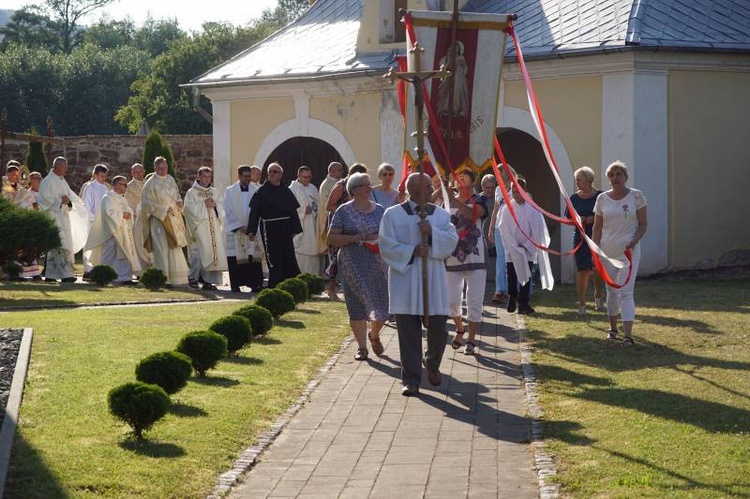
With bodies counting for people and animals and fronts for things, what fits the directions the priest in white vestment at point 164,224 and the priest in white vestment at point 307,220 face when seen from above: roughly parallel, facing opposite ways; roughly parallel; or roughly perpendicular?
roughly parallel

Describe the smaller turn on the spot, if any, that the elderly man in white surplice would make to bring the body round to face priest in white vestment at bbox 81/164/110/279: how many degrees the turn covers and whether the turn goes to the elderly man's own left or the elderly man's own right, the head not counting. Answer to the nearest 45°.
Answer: approximately 135° to the elderly man's own right

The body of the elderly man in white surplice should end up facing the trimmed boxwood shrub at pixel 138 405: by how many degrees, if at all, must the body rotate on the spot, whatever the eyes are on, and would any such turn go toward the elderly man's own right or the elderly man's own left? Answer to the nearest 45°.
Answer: approximately 45° to the elderly man's own right

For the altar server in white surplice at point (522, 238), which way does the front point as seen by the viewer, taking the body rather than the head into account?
toward the camera

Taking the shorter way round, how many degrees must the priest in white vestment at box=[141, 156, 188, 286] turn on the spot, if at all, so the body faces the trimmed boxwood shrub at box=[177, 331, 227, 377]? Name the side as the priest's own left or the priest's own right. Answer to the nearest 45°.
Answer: approximately 45° to the priest's own right

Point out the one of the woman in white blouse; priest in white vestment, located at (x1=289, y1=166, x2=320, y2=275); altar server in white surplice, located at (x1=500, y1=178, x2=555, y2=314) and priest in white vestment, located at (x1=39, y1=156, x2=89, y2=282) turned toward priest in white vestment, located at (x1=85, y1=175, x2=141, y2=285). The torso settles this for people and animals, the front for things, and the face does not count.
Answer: priest in white vestment, located at (x1=39, y1=156, x2=89, y2=282)

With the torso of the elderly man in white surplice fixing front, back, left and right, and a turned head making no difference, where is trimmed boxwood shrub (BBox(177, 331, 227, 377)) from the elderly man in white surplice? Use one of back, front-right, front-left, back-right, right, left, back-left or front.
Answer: right

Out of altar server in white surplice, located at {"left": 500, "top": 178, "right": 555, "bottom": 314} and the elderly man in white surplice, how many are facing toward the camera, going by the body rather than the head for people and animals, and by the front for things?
2

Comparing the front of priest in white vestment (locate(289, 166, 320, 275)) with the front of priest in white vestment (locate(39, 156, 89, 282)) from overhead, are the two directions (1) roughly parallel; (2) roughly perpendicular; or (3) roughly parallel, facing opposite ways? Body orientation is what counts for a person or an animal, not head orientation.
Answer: roughly parallel

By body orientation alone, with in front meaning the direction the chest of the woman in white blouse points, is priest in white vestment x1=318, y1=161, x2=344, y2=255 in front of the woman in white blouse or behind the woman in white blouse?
behind

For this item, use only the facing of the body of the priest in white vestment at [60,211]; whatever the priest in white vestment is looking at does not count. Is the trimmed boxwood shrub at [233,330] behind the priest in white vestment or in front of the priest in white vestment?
in front

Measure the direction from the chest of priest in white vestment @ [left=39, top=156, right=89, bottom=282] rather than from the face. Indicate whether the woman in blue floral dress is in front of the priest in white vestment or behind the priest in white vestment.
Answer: in front

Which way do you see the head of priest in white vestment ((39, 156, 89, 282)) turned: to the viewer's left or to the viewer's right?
to the viewer's right

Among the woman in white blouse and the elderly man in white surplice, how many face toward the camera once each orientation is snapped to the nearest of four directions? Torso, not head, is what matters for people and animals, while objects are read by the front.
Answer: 2

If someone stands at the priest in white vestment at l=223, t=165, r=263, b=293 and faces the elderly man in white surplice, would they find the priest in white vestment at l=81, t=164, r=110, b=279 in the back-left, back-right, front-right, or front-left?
back-right

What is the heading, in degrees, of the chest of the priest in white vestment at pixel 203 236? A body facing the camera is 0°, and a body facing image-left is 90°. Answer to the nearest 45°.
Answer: approximately 315°

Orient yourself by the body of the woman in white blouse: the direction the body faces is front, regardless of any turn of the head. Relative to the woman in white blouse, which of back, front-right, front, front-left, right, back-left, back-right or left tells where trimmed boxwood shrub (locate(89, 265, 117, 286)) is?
back-right

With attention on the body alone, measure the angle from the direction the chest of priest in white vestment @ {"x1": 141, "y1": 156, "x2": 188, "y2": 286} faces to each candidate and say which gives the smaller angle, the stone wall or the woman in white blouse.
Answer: the woman in white blouse

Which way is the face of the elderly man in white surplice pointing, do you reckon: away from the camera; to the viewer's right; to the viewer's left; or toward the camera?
toward the camera
